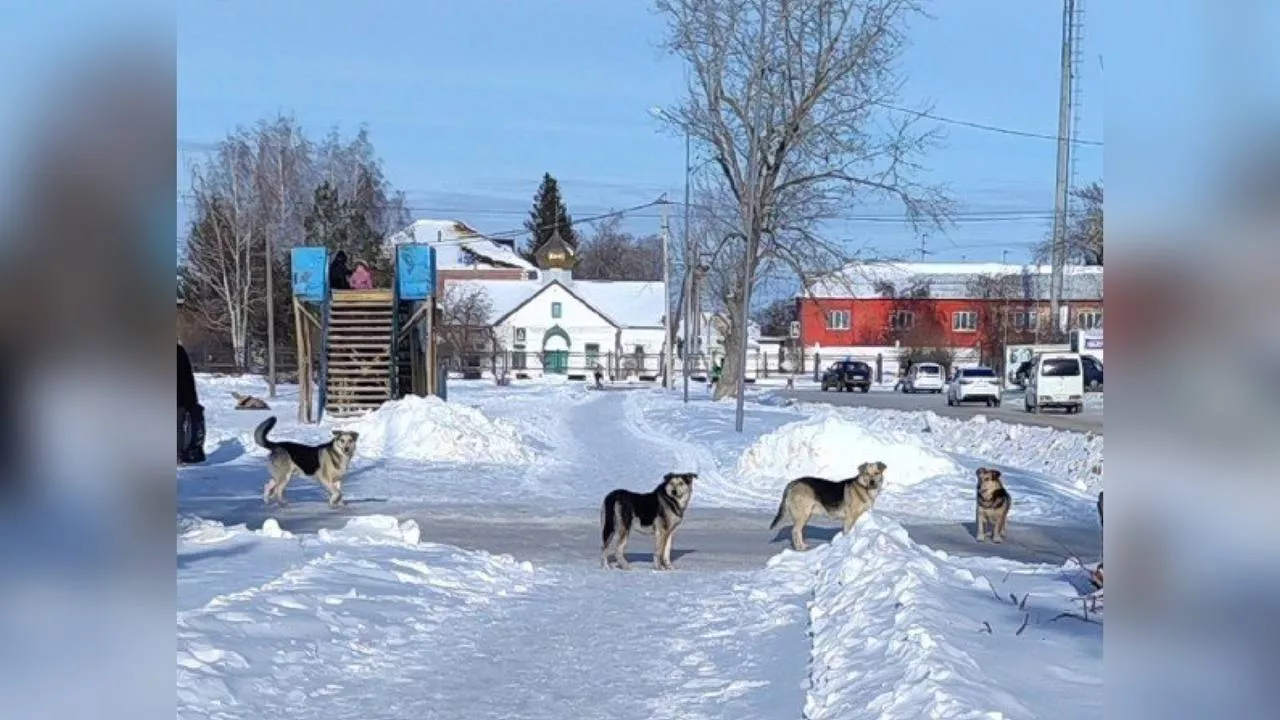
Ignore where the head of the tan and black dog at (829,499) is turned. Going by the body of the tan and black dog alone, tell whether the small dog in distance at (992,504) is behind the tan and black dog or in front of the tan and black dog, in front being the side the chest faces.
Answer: in front

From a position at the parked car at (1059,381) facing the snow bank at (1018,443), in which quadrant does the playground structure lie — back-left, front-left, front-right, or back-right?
front-right

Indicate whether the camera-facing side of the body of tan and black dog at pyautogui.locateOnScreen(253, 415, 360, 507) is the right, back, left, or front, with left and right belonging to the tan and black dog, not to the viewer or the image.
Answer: right

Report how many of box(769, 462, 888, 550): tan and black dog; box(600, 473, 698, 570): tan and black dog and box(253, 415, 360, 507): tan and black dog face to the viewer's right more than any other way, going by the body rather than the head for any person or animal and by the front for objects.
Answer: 3

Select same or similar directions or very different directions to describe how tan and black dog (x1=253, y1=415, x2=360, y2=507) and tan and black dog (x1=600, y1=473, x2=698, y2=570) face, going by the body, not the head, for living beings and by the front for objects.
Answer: same or similar directions

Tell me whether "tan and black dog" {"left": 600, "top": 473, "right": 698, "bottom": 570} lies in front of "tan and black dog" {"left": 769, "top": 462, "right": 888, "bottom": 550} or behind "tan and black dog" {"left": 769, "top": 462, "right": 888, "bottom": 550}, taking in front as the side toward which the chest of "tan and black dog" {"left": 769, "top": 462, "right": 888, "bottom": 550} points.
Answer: behind

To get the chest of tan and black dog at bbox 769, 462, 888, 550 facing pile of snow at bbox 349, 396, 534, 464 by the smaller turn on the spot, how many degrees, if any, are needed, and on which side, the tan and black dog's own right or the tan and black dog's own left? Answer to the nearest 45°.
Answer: approximately 135° to the tan and black dog's own left

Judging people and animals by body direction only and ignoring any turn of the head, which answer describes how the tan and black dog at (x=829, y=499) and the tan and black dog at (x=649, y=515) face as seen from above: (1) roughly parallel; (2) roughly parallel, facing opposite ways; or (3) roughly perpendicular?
roughly parallel

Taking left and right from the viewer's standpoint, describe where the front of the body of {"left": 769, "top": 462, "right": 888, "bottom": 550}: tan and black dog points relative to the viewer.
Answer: facing to the right of the viewer

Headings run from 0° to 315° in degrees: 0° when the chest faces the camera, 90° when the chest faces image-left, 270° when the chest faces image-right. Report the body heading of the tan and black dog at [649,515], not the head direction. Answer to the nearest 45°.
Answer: approximately 270°

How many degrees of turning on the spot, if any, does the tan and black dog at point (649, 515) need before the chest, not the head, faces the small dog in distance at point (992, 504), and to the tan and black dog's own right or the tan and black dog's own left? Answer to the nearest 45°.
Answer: approximately 45° to the tan and black dog's own left
